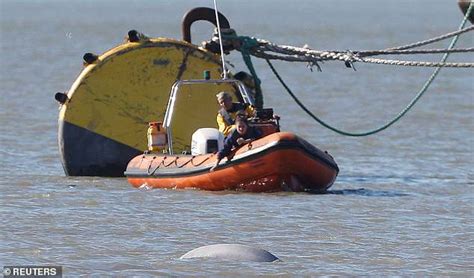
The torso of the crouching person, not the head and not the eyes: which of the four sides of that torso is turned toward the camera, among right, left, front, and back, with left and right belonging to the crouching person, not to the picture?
front

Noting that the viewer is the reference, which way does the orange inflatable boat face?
facing the viewer and to the right of the viewer

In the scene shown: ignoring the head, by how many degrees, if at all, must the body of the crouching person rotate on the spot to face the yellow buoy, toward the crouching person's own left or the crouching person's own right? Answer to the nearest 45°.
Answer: approximately 135° to the crouching person's own right

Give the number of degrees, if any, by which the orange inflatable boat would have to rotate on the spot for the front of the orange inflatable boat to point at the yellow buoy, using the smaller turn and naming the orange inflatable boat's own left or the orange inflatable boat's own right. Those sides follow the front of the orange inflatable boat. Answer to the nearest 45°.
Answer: approximately 180°

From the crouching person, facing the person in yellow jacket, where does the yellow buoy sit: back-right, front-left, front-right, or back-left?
front-left

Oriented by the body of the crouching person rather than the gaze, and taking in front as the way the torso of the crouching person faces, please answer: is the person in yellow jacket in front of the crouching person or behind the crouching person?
behind
